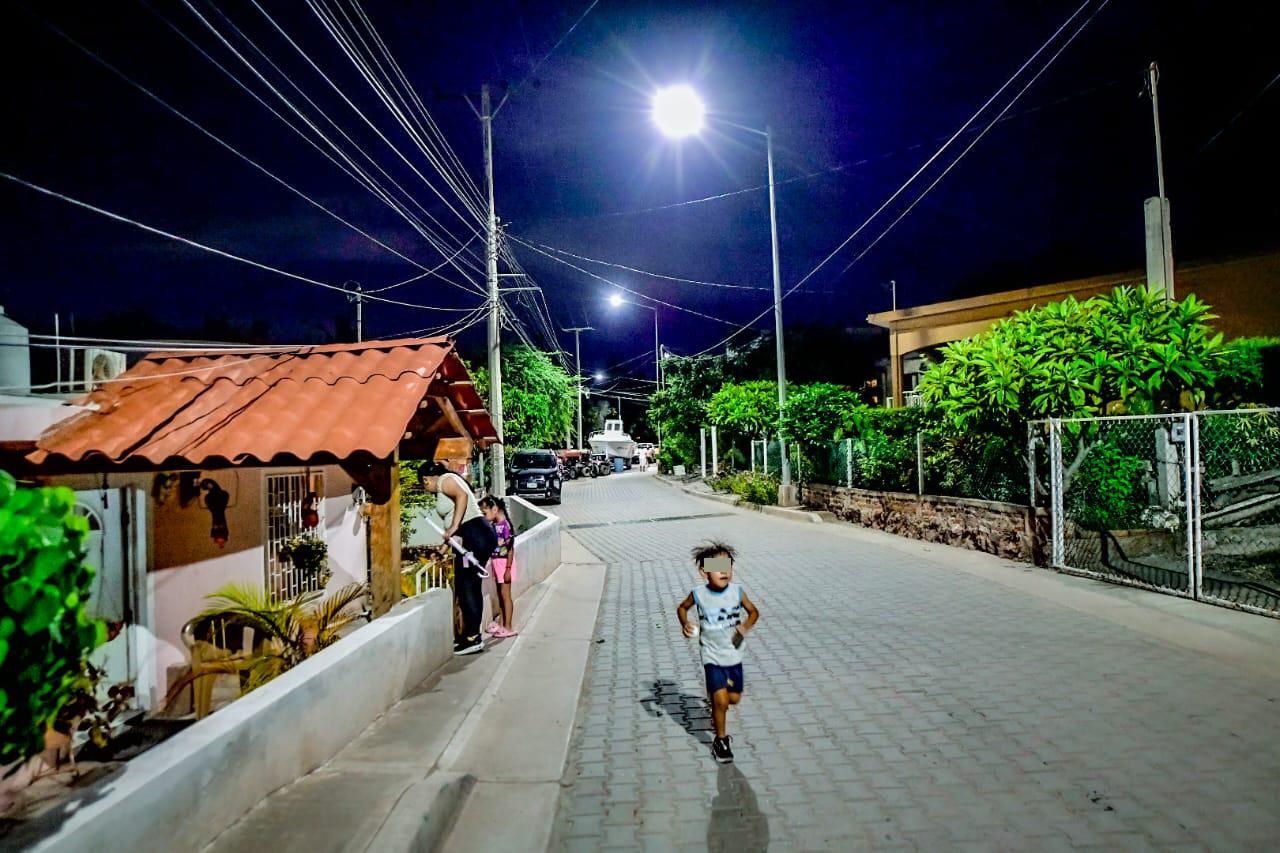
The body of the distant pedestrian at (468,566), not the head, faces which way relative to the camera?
to the viewer's left

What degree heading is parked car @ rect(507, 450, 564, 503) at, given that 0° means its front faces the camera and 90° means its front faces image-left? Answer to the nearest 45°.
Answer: approximately 0°

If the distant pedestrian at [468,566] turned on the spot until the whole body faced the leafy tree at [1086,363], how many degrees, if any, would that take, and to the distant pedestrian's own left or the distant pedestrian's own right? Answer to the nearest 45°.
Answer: approximately 180°

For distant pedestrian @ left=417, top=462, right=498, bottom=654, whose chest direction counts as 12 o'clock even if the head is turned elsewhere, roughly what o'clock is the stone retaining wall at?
The stone retaining wall is roughly at 5 o'clock from the distant pedestrian.

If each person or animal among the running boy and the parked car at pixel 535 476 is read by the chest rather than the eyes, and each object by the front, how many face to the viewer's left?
0

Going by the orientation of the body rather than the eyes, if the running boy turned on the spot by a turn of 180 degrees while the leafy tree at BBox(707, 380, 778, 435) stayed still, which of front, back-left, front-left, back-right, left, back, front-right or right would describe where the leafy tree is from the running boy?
front
